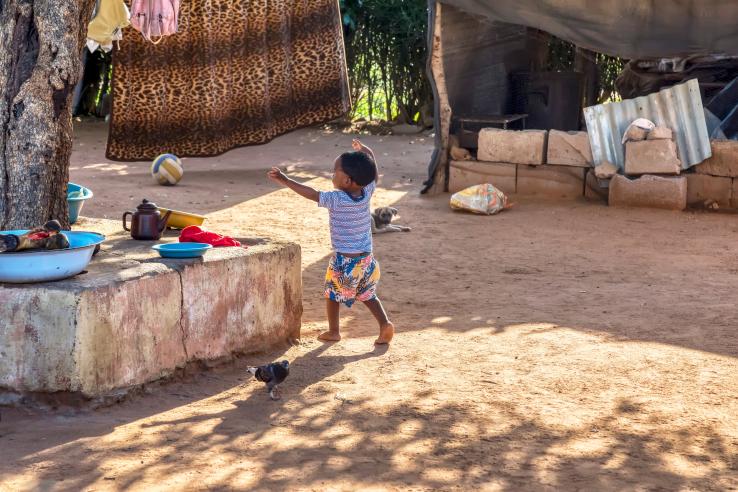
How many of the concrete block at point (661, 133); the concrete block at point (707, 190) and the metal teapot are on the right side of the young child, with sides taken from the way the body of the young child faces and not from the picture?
2

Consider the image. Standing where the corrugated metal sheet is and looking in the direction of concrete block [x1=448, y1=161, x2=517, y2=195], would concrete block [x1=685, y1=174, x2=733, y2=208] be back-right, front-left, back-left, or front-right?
back-left

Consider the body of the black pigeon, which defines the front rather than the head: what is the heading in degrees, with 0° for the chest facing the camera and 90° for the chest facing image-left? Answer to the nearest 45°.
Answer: approximately 270°

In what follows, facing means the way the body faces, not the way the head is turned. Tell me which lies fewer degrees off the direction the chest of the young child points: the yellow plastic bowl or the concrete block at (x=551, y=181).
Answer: the yellow plastic bowl

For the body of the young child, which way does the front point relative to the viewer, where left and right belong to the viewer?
facing away from the viewer and to the left of the viewer

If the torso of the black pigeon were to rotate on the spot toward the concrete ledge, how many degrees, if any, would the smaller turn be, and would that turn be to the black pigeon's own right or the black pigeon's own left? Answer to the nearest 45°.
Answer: approximately 180°
